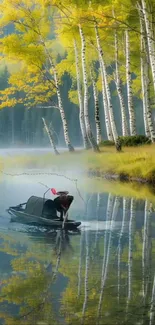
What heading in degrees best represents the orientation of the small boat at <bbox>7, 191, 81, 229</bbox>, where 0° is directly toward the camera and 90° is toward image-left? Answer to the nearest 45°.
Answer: approximately 90°

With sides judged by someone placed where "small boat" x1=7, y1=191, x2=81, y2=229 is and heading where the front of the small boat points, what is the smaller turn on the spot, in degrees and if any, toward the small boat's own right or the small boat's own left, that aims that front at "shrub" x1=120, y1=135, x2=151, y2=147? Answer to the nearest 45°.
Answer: approximately 90° to the small boat's own right

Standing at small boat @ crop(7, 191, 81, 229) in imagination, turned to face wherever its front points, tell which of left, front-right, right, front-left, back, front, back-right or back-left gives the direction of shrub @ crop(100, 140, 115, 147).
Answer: right
